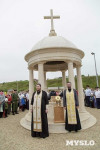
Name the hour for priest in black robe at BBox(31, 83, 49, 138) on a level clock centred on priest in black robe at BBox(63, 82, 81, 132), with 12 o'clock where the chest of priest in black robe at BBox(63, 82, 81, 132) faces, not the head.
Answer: priest in black robe at BBox(31, 83, 49, 138) is roughly at 2 o'clock from priest in black robe at BBox(63, 82, 81, 132).

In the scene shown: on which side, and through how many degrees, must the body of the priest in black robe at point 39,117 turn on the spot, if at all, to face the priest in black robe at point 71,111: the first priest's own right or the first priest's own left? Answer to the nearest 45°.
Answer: approximately 135° to the first priest's own left

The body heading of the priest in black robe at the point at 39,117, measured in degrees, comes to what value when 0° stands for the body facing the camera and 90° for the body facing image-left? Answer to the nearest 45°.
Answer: approximately 45°

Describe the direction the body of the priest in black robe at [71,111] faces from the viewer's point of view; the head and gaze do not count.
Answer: toward the camera

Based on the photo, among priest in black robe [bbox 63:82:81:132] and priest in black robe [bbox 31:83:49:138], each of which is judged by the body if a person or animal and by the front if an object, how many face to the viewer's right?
0
